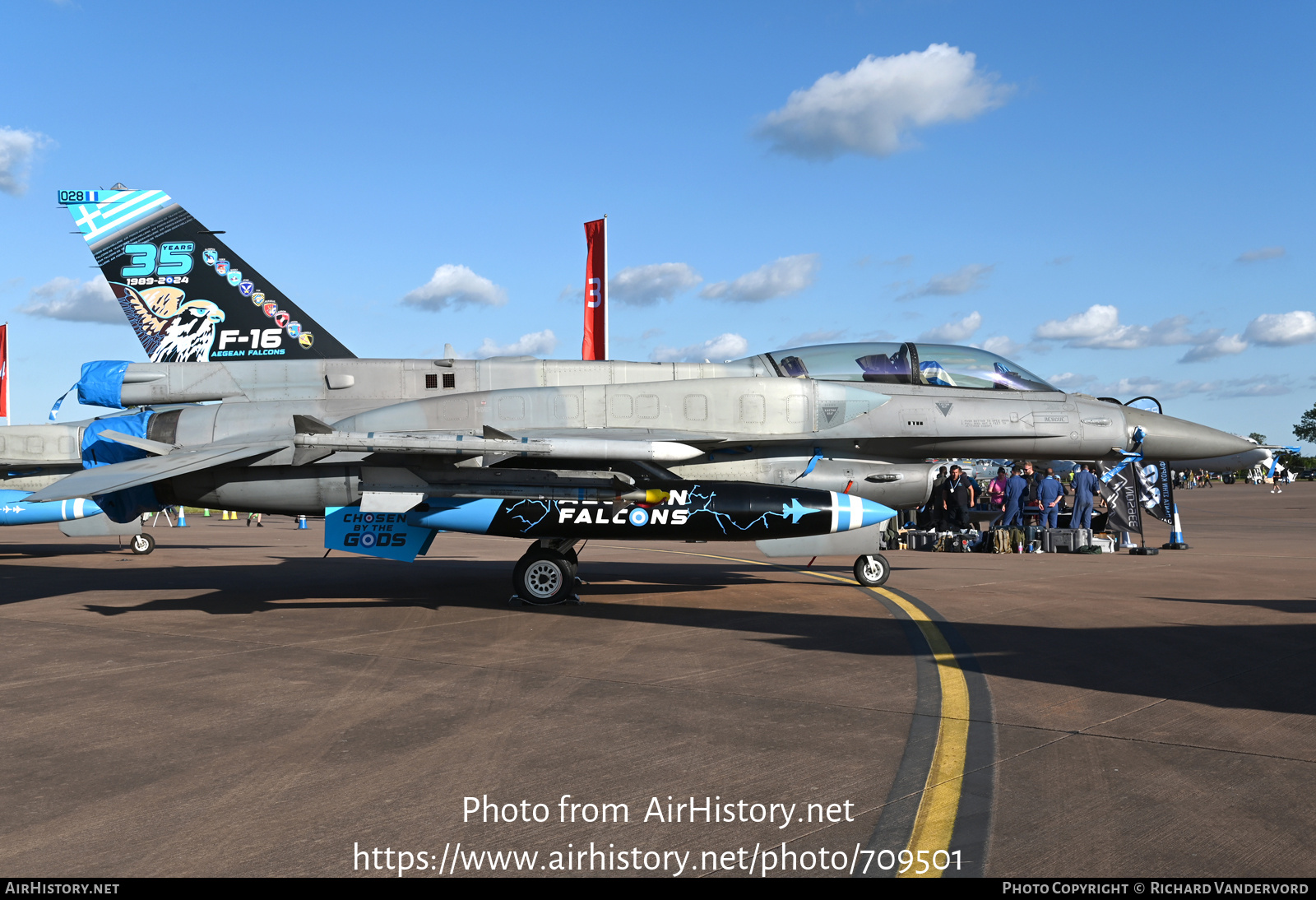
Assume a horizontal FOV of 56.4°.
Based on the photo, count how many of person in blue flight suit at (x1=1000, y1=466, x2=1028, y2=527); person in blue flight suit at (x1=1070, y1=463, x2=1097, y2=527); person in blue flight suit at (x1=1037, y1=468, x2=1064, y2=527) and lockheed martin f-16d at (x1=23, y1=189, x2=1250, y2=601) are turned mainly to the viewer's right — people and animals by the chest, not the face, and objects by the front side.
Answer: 1

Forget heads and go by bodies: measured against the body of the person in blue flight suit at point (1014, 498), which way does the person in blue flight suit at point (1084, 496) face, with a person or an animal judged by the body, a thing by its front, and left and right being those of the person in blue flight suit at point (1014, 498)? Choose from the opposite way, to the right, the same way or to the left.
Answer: the same way

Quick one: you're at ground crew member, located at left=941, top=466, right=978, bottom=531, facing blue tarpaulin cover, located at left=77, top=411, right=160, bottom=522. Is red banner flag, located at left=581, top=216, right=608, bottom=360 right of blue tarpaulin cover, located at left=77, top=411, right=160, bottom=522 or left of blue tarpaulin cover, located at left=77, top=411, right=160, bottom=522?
right

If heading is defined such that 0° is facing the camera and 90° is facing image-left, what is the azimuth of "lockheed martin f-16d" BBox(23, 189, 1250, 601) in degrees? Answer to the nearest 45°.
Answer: approximately 270°
